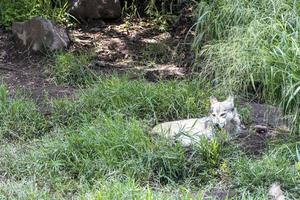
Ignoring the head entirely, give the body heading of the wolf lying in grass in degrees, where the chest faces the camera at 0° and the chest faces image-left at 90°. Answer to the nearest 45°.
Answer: approximately 270°

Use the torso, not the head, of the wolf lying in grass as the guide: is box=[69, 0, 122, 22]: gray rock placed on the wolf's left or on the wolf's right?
on the wolf's left

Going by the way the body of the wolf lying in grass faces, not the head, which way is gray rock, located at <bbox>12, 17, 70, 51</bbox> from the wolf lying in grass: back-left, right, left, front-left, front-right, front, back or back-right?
back-left

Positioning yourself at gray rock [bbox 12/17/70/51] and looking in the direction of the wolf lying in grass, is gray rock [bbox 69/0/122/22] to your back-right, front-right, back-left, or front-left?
back-left
